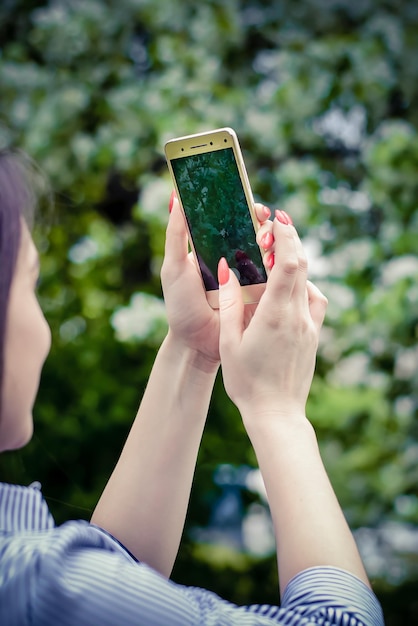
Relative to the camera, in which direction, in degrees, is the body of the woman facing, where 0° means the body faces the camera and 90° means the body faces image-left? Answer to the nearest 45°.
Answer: approximately 225°
